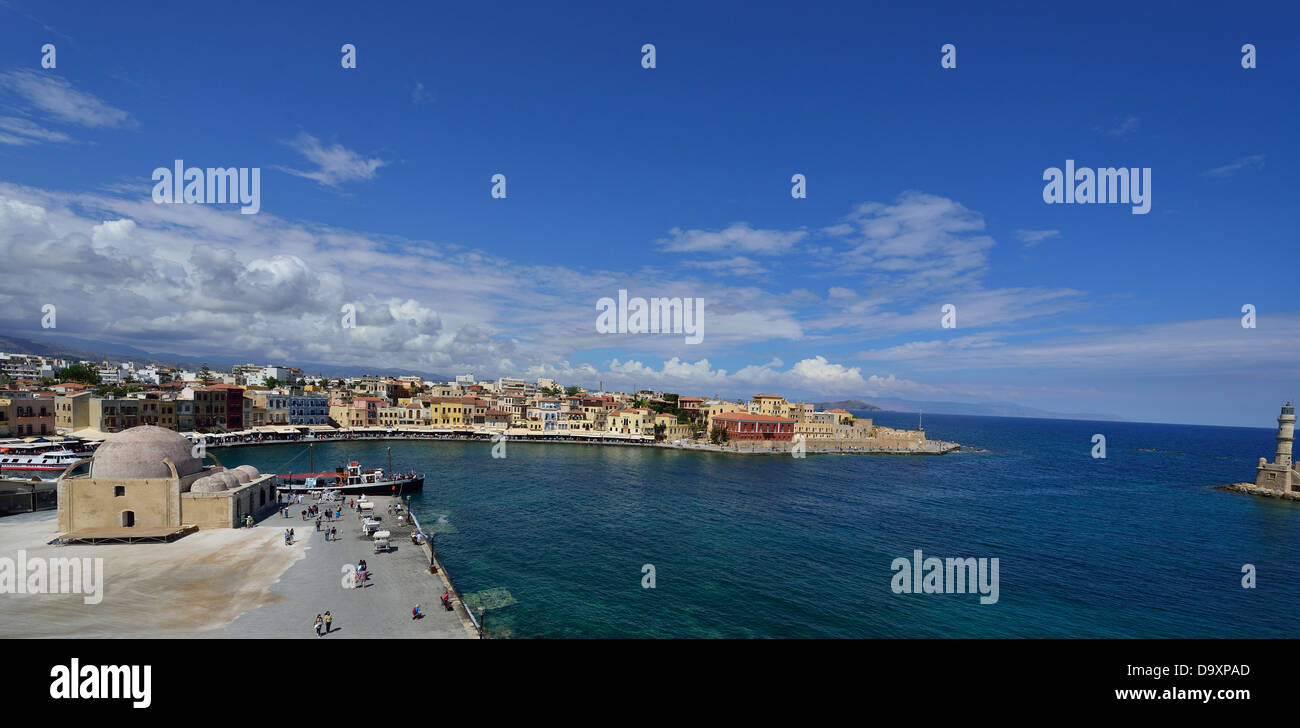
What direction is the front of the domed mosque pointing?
to the viewer's right
